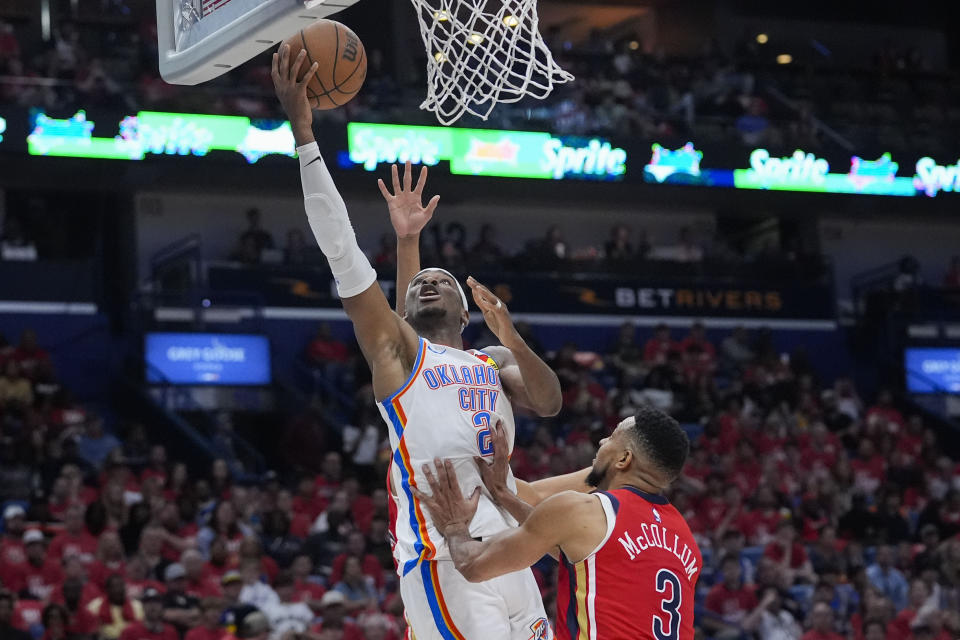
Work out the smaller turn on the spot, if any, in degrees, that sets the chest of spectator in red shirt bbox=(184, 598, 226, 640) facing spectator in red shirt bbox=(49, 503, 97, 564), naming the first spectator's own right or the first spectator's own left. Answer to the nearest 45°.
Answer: approximately 180°

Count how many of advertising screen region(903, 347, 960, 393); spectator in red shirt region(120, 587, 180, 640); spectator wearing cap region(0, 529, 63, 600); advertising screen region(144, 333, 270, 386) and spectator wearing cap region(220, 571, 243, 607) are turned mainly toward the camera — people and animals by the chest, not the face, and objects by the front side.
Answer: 5

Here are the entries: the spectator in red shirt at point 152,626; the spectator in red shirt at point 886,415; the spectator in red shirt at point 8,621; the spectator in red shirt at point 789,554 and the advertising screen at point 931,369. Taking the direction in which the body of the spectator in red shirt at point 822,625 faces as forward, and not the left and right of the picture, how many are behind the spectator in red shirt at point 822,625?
3

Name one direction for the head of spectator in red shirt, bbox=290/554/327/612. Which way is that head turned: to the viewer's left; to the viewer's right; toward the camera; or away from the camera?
toward the camera

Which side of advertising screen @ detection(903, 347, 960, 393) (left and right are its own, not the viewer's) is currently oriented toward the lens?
front

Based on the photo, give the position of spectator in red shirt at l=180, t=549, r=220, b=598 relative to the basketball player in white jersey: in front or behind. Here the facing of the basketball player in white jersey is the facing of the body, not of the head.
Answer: behind

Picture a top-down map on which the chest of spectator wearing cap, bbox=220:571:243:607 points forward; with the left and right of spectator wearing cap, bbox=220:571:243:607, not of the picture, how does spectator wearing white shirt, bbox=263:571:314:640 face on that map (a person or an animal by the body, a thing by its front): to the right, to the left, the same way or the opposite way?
the same way

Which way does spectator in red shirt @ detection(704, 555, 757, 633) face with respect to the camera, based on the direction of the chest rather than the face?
toward the camera

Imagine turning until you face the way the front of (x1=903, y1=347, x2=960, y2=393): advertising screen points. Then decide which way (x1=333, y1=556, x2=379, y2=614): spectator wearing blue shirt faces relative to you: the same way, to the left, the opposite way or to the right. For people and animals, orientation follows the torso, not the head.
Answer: the same way

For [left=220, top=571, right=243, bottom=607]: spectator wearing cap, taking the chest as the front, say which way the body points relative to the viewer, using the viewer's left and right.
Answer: facing the viewer
